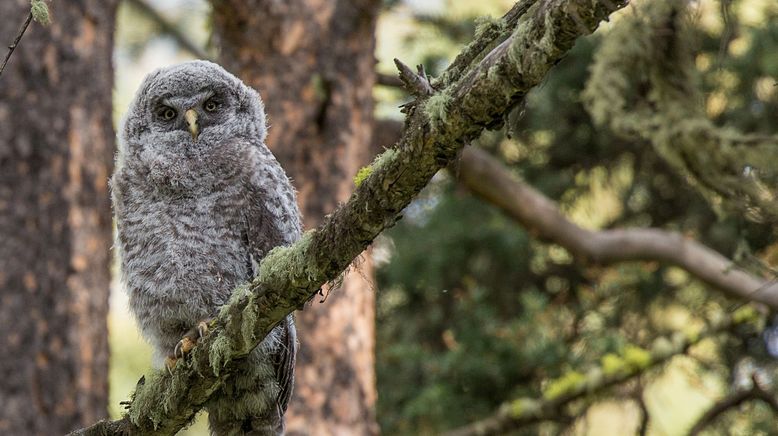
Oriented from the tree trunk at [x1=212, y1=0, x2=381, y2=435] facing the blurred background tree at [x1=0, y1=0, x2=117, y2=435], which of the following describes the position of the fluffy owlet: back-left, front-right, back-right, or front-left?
front-left

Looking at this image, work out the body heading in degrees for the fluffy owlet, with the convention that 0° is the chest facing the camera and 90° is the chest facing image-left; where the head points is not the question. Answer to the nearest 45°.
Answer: approximately 45°

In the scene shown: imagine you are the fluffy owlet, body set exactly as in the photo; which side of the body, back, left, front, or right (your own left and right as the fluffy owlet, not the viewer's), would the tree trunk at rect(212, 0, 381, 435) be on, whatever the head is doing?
back

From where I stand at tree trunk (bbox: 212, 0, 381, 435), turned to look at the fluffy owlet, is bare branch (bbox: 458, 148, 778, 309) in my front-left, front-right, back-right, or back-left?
back-left
